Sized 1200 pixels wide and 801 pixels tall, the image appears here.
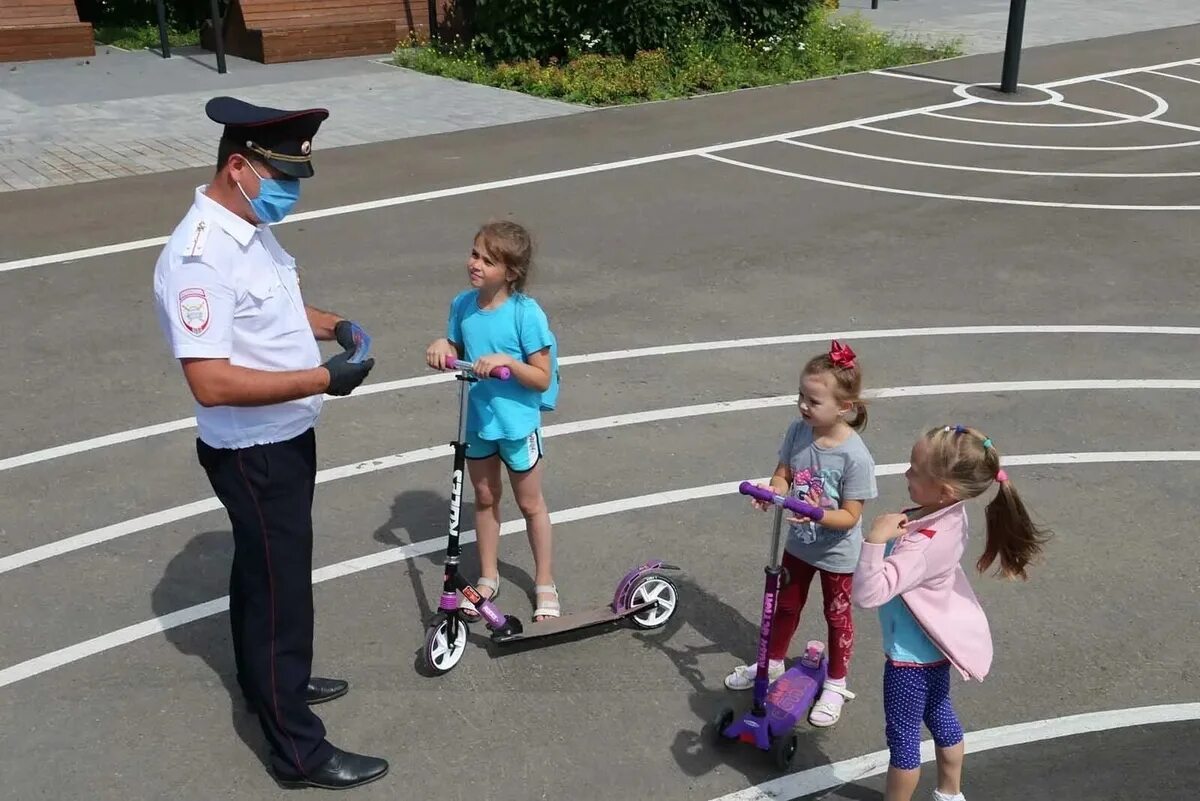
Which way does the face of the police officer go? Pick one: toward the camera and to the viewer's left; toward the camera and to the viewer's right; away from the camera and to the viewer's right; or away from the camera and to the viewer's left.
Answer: toward the camera and to the viewer's right

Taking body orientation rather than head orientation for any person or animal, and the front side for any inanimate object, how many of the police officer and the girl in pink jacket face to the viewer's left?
1

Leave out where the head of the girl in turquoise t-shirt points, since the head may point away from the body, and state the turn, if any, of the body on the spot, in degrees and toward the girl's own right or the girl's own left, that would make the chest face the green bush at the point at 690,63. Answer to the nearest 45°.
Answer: approximately 135° to the girl's own right

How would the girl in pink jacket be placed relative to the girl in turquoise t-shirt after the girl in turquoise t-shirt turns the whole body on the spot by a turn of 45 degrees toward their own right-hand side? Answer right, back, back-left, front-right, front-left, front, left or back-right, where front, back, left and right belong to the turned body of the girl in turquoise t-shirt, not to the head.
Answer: back-left

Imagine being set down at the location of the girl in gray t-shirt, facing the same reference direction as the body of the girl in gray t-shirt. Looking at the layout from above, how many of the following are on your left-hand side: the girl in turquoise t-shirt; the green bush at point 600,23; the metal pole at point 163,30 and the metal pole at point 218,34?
0

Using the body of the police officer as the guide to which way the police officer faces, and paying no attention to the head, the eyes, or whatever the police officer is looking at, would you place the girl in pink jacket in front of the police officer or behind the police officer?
in front

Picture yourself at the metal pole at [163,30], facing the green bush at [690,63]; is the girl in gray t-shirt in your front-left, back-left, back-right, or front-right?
front-right

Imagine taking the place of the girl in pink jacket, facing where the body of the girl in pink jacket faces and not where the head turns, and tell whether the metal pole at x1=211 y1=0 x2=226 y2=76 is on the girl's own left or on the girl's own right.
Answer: on the girl's own right

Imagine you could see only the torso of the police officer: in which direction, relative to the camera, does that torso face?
to the viewer's right

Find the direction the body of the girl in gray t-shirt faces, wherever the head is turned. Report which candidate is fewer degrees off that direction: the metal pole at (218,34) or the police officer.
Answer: the police officer

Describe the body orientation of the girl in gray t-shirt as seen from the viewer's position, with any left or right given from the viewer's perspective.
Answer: facing the viewer and to the left of the viewer

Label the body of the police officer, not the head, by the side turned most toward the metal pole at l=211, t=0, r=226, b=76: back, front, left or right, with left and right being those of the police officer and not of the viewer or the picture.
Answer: left

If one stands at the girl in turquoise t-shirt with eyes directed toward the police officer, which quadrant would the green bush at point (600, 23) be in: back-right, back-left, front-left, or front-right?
back-right

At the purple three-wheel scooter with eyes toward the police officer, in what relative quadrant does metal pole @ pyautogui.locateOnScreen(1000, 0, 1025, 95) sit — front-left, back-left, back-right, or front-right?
back-right

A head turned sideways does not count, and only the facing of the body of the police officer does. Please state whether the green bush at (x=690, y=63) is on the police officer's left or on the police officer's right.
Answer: on the police officer's left

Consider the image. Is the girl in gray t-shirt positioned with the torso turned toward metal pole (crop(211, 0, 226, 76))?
no

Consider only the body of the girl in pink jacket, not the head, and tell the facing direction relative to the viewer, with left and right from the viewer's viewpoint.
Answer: facing to the left of the viewer

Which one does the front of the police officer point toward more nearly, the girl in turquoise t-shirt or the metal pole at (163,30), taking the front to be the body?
the girl in turquoise t-shirt

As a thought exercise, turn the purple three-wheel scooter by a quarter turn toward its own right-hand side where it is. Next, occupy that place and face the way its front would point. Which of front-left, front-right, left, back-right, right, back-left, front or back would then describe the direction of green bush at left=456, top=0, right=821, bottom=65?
front-right

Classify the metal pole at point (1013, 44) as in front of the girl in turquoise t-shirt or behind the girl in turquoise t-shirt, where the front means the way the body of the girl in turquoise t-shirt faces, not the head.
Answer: behind
